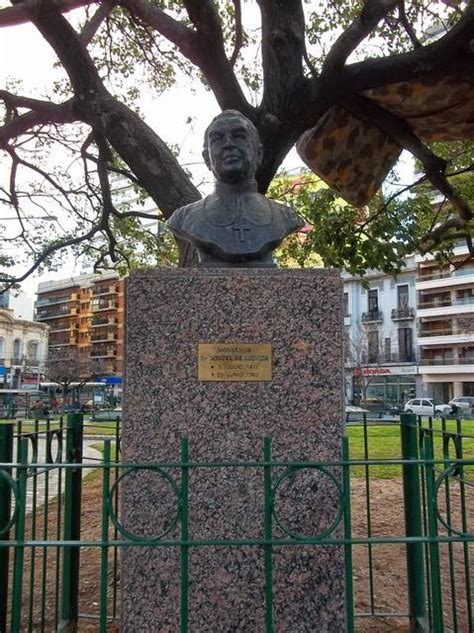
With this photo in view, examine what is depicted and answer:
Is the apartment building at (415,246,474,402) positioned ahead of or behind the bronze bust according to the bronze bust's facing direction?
behind

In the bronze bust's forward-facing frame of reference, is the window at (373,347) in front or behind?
behind

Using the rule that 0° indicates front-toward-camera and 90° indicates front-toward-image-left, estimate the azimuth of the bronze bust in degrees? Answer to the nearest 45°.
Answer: approximately 0°

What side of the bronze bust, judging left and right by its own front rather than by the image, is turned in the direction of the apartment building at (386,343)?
back
